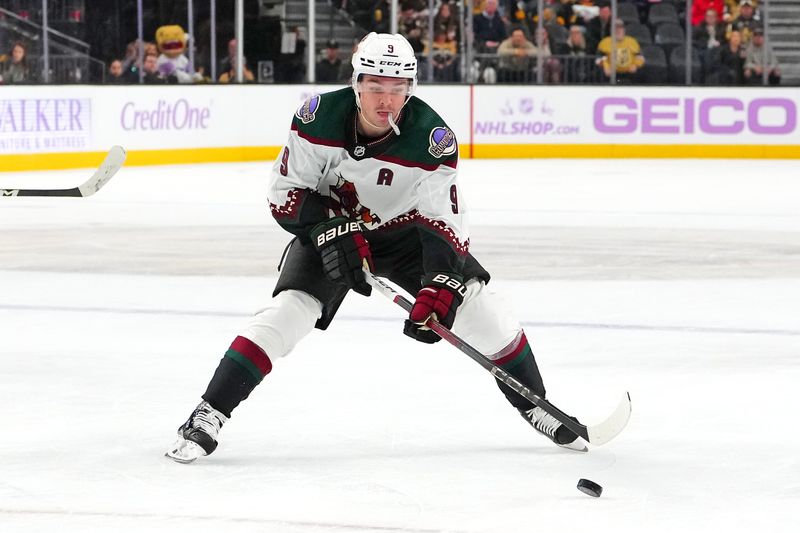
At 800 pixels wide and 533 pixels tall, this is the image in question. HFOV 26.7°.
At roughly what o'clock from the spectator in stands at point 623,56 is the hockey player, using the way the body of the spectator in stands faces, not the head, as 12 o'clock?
The hockey player is roughly at 12 o'clock from the spectator in stands.

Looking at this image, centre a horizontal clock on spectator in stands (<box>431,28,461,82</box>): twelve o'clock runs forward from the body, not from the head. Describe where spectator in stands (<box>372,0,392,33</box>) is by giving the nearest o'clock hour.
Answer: spectator in stands (<box>372,0,392,33</box>) is roughly at 4 o'clock from spectator in stands (<box>431,28,461,82</box>).

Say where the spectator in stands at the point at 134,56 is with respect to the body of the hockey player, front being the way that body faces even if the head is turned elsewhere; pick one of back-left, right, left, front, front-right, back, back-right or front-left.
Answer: back

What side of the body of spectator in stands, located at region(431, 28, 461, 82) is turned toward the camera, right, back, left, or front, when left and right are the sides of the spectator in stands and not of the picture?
front

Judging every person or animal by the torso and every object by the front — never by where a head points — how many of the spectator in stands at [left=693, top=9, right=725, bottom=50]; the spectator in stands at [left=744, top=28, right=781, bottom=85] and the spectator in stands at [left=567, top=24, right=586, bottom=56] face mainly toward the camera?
3

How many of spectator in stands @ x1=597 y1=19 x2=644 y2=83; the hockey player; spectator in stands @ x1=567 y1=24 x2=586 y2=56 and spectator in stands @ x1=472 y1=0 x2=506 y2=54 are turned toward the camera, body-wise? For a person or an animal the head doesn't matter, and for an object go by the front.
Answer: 4

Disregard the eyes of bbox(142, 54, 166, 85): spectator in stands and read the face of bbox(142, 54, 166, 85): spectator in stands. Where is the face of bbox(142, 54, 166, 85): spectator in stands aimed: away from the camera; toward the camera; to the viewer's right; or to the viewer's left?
toward the camera

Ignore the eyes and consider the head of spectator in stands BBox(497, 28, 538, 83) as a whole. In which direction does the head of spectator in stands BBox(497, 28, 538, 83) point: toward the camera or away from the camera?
toward the camera

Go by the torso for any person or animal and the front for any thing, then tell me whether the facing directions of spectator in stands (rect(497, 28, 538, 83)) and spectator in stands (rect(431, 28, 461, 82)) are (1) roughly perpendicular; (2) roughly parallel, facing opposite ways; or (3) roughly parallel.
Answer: roughly parallel

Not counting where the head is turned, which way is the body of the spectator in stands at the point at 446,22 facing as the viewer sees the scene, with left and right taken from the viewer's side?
facing the viewer

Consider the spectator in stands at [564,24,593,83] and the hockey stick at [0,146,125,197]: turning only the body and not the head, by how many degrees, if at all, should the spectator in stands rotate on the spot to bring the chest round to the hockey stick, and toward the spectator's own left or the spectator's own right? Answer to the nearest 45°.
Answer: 0° — they already face it

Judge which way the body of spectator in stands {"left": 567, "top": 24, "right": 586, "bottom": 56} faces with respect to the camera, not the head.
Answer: toward the camera

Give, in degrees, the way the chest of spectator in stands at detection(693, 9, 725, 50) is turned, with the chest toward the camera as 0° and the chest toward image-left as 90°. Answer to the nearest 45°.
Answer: approximately 0°

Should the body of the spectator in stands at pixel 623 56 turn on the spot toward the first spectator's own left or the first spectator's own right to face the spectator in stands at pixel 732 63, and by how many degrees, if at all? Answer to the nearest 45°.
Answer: approximately 90° to the first spectator's own left
